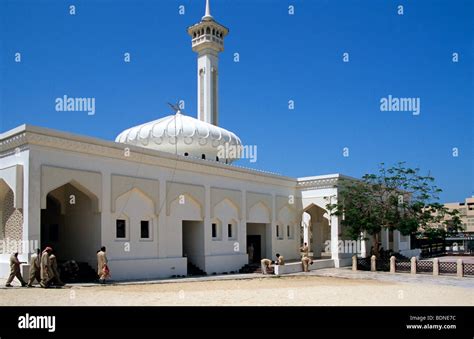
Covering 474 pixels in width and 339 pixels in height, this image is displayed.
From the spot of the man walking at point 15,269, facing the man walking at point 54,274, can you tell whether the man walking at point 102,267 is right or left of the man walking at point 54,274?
left

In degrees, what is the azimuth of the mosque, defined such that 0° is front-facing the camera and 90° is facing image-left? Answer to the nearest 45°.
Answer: approximately 315°

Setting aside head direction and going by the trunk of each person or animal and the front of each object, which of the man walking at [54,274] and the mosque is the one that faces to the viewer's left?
the man walking

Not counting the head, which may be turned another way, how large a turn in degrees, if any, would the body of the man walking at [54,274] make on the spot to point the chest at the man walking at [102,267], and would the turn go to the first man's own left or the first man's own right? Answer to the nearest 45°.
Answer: approximately 135° to the first man's own right

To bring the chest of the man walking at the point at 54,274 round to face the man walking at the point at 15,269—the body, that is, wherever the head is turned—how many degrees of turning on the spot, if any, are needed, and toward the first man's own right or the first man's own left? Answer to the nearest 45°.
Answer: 0° — they already face them

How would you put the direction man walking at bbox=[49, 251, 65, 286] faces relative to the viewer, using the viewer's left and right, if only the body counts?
facing to the left of the viewer

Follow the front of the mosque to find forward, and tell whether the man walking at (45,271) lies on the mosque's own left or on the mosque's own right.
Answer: on the mosque's own right
